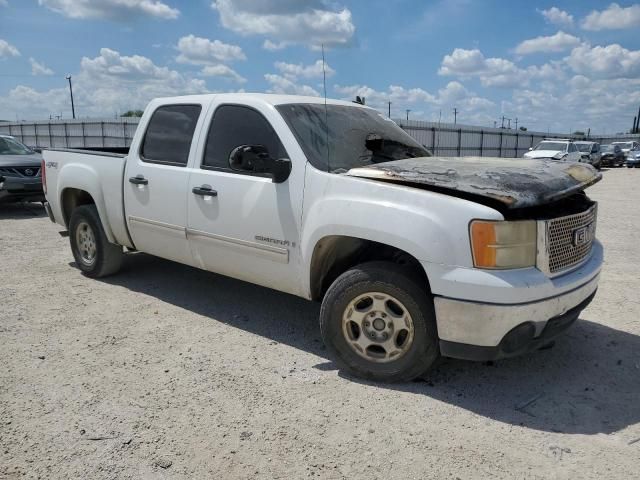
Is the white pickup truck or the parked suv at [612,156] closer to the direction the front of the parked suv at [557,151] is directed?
the white pickup truck

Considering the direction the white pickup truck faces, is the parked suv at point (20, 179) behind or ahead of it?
behind

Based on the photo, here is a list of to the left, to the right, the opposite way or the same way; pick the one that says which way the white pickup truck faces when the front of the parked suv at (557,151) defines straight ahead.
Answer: to the left

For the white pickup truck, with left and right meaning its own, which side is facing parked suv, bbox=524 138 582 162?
left

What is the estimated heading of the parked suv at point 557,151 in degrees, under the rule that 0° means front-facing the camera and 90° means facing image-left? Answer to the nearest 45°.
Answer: approximately 45°

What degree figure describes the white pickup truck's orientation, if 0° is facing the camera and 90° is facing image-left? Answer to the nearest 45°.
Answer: approximately 315°
